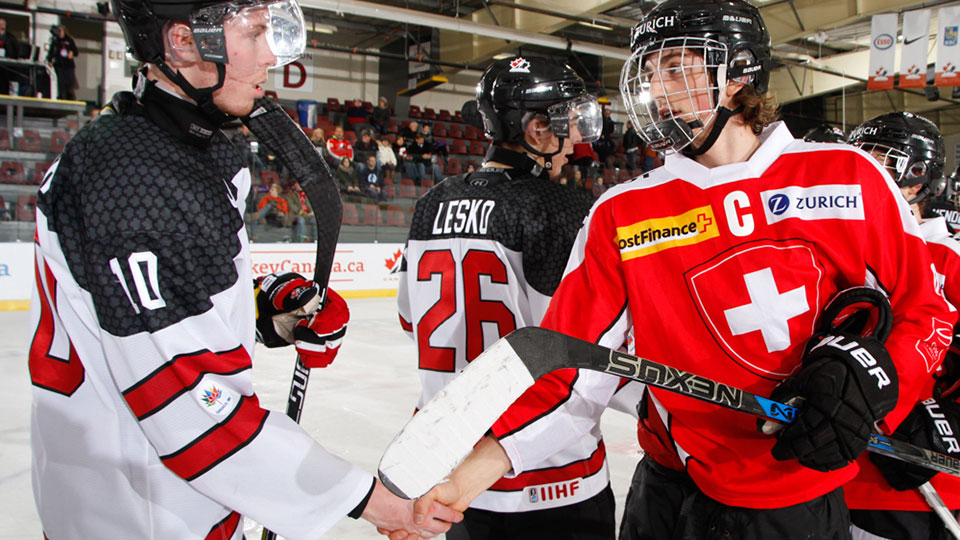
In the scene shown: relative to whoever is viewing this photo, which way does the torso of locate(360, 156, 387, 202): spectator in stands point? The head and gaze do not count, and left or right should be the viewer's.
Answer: facing the viewer

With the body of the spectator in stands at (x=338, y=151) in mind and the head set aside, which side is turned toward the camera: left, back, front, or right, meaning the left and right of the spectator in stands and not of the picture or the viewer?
front

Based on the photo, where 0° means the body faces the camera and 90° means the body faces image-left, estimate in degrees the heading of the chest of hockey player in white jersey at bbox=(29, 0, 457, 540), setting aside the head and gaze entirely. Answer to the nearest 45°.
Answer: approximately 270°

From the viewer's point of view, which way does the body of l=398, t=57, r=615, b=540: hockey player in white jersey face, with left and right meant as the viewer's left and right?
facing away from the viewer and to the right of the viewer

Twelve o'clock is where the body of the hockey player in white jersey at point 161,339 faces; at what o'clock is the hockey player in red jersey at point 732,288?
The hockey player in red jersey is roughly at 12 o'clock from the hockey player in white jersey.

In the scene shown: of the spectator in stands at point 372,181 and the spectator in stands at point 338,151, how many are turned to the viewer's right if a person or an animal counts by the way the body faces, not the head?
0

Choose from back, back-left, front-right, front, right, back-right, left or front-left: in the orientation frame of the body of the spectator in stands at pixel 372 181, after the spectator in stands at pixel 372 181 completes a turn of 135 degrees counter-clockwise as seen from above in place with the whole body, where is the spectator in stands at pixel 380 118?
front-left

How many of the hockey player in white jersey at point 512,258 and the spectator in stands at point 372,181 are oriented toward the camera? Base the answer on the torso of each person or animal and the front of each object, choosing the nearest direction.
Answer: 1

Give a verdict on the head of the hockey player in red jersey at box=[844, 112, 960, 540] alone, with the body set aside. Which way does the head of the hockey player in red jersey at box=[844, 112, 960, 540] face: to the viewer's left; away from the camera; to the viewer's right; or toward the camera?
to the viewer's left

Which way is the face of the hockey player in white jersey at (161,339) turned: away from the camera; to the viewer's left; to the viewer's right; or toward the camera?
to the viewer's right

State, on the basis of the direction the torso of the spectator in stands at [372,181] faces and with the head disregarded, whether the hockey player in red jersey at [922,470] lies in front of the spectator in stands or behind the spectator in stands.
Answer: in front

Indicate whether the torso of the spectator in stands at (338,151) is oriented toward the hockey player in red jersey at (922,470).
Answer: yes
